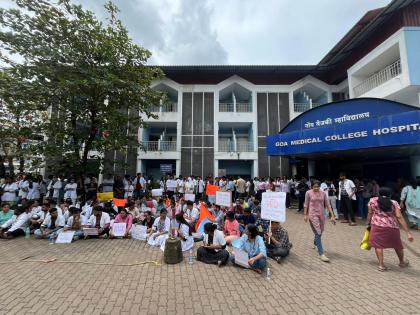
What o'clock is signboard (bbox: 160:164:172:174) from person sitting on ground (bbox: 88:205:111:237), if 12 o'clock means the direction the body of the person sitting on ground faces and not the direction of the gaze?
The signboard is roughly at 7 o'clock from the person sitting on ground.

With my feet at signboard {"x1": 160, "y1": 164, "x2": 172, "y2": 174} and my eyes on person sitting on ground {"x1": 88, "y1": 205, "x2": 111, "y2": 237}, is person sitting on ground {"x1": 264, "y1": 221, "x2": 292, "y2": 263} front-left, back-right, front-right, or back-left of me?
front-left

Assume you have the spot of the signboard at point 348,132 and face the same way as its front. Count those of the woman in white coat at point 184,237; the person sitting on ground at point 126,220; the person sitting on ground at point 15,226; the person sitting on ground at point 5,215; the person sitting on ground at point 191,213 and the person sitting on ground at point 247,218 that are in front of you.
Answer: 6

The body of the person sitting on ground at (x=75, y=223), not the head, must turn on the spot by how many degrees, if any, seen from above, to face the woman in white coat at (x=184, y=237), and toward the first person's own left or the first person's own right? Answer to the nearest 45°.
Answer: approximately 45° to the first person's own left

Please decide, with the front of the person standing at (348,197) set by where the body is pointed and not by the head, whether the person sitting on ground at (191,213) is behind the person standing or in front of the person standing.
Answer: in front

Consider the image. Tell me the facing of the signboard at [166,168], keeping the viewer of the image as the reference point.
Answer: facing the viewer

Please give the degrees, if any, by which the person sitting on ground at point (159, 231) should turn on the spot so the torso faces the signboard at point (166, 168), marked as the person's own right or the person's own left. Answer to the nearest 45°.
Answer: approximately 135° to the person's own right

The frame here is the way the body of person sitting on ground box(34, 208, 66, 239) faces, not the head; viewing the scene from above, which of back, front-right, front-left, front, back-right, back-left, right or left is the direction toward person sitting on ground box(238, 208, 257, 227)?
left

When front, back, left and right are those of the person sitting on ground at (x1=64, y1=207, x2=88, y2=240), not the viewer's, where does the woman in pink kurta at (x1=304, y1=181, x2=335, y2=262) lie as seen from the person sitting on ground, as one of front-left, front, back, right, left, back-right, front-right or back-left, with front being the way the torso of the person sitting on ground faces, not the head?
front-left

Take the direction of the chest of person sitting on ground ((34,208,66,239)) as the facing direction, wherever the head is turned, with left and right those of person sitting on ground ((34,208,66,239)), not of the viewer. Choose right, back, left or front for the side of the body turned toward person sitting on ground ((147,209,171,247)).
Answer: left

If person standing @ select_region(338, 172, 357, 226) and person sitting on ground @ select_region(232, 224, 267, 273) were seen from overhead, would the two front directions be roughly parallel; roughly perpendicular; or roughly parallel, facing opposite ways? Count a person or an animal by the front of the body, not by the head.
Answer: roughly parallel

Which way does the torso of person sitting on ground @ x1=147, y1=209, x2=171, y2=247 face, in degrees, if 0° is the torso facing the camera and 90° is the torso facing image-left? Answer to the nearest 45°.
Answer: approximately 45°

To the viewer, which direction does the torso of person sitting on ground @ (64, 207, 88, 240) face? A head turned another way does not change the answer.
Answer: toward the camera
